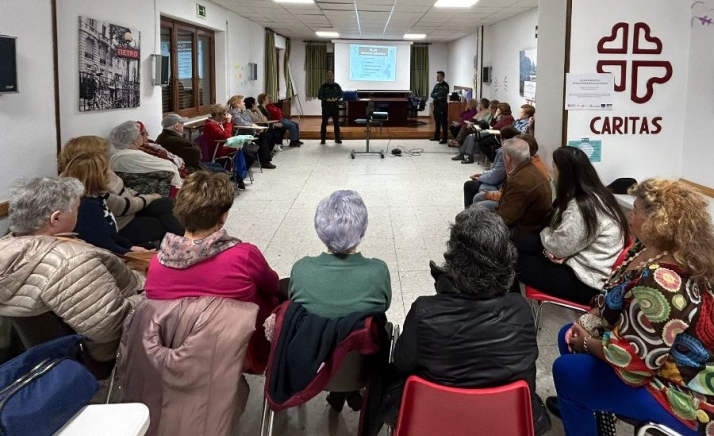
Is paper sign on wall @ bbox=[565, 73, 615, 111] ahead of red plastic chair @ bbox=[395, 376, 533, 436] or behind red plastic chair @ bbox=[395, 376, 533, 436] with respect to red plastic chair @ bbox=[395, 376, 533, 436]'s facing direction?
ahead

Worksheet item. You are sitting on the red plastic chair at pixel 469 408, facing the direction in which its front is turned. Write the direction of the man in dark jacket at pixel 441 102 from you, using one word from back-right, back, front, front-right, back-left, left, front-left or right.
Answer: front

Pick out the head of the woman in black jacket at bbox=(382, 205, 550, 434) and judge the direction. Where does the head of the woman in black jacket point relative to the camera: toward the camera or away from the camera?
away from the camera

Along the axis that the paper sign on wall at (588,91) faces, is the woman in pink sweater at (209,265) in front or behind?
in front

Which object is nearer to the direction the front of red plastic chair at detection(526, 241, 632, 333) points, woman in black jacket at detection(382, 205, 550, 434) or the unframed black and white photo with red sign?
the unframed black and white photo with red sign

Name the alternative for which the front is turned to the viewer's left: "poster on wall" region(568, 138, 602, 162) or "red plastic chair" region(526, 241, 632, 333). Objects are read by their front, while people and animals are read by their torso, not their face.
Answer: the red plastic chair

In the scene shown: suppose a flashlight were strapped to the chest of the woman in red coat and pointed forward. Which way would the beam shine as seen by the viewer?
to the viewer's right

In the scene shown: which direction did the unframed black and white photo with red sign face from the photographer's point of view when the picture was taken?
facing the viewer and to the right of the viewer

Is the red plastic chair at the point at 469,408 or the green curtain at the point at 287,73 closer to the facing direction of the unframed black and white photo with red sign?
the red plastic chair

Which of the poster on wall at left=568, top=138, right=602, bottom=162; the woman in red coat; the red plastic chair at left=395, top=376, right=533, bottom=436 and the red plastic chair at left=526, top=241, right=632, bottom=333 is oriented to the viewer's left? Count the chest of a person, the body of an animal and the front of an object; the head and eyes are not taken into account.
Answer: the red plastic chair at left=526, top=241, right=632, bottom=333

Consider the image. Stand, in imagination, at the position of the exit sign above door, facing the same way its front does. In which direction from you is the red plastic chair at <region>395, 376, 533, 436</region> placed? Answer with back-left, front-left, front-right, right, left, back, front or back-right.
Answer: front-right

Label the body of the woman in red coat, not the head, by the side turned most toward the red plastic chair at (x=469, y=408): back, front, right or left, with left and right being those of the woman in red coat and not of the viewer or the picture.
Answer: right

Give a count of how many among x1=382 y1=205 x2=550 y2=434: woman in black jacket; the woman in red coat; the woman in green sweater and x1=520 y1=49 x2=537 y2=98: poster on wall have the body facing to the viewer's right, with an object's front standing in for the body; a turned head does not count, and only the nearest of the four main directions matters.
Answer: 1

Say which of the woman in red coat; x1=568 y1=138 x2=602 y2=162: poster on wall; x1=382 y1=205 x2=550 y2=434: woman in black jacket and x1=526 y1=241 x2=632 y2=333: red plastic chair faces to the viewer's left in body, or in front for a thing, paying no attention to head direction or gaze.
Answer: the red plastic chair

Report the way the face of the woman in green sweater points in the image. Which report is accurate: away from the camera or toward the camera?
away from the camera

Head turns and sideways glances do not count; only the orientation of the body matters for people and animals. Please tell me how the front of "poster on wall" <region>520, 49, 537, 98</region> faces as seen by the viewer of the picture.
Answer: facing the viewer and to the left of the viewer

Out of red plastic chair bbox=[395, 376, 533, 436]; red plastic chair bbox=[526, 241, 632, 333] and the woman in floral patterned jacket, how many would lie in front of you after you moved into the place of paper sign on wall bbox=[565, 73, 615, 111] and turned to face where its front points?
3

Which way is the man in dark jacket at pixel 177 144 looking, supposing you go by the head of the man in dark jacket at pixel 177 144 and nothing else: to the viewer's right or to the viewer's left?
to the viewer's right

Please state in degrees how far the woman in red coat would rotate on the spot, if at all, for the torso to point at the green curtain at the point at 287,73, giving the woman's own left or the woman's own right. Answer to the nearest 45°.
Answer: approximately 90° to the woman's own left

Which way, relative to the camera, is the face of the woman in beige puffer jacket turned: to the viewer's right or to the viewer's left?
to the viewer's right

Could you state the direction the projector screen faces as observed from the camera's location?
facing the viewer

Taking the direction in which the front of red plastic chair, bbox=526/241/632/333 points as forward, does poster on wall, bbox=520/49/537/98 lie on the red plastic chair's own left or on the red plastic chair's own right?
on the red plastic chair's own right
